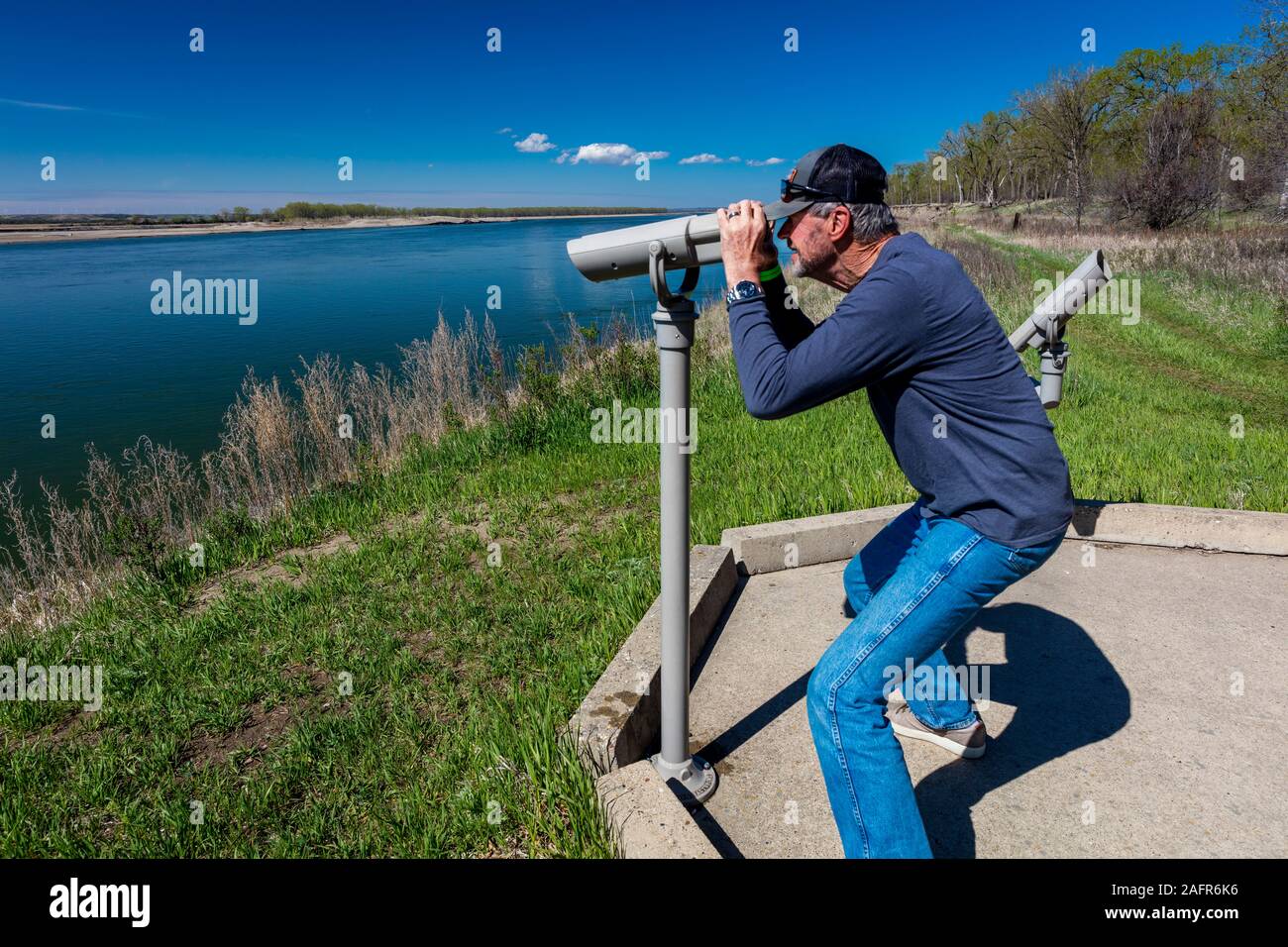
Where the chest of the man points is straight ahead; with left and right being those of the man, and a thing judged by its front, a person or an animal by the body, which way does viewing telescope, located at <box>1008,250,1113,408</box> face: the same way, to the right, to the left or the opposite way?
the opposite way

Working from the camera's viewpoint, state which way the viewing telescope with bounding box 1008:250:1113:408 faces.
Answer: facing to the right of the viewer

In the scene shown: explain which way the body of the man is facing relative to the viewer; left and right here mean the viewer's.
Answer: facing to the left of the viewer

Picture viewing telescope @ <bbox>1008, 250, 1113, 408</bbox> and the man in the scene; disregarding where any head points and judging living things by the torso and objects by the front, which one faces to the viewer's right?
the viewing telescope

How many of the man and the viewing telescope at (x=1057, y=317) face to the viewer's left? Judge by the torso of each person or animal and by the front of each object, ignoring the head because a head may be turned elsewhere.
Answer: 1

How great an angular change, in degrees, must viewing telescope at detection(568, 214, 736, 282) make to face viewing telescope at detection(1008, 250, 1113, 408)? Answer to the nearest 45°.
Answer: approximately 135° to its right

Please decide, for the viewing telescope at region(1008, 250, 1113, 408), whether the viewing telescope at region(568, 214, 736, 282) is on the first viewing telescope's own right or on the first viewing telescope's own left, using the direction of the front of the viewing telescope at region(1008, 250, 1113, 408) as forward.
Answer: on the first viewing telescope's own right

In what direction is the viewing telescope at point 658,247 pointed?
to the viewer's left

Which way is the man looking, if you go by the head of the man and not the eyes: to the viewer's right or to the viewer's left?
to the viewer's left

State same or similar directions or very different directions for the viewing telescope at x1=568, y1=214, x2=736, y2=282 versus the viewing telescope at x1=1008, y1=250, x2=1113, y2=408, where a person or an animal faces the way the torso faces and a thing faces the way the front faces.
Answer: very different directions

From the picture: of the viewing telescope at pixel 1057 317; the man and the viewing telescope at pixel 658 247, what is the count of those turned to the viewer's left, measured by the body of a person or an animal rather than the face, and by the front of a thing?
2
